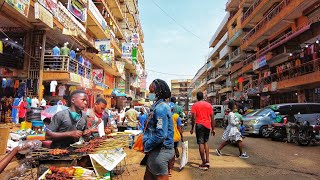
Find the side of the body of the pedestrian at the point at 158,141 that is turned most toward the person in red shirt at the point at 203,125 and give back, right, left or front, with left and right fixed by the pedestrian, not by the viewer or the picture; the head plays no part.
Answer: right

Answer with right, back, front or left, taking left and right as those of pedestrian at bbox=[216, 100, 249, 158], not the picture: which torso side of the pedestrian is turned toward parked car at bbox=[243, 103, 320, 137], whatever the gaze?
left

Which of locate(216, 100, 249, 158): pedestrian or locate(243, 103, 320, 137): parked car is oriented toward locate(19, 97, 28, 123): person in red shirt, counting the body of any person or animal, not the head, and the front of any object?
the parked car

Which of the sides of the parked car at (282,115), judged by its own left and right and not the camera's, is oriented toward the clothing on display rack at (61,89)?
front

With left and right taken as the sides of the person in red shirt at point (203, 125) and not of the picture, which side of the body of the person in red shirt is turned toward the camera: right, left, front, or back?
back

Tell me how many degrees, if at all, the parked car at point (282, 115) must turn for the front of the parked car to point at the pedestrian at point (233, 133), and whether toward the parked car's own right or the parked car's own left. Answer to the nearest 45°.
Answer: approximately 45° to the parked car's own left

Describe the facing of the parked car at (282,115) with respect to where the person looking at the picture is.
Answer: facing the viewer and to the left of the viewer

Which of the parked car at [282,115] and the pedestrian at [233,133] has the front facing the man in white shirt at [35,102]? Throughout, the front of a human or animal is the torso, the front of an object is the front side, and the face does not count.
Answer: the parked car

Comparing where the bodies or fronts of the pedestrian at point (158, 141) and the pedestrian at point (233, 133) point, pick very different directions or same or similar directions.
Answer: very different directions

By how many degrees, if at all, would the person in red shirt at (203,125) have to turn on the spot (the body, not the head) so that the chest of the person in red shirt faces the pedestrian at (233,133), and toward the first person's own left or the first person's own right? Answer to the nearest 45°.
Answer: approximately 45° to the first person's own right
